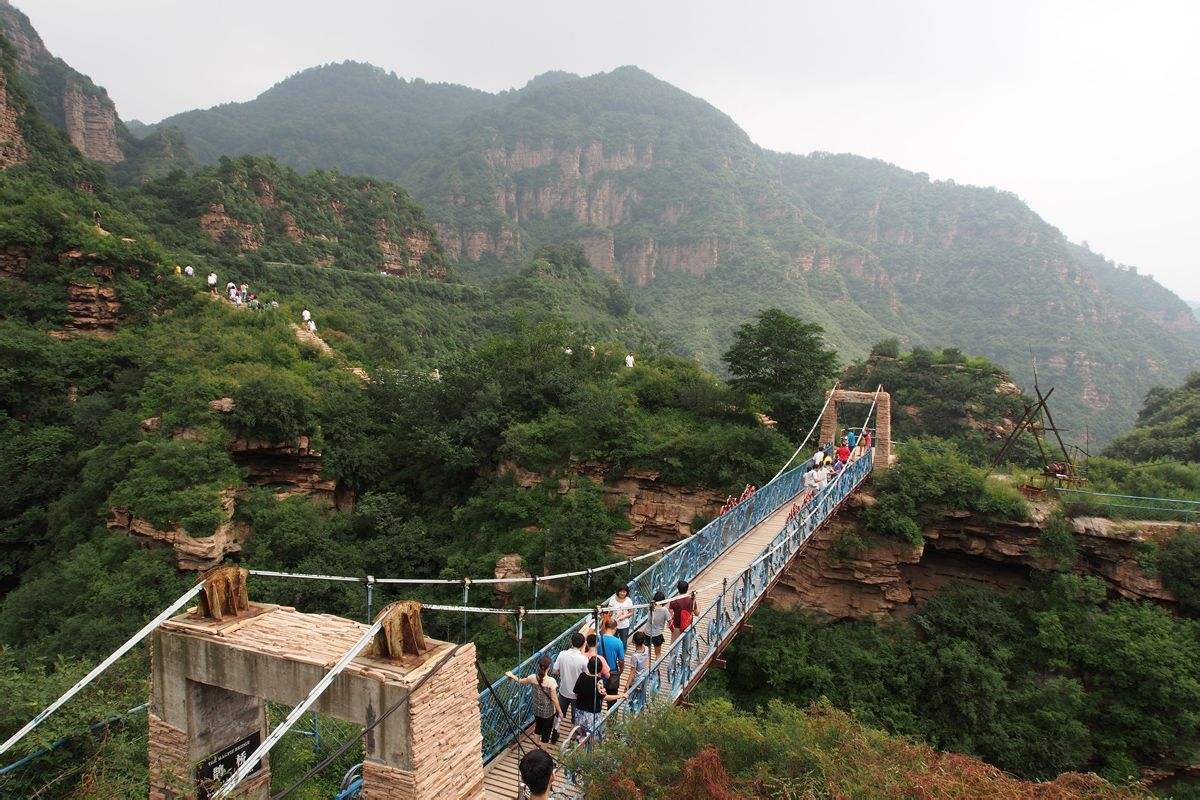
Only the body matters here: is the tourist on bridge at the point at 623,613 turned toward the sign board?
yes

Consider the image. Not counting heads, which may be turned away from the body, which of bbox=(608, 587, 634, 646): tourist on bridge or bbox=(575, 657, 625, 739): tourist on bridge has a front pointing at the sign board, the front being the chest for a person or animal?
bbox=(608, 587, 634, 646): tourist on bridge

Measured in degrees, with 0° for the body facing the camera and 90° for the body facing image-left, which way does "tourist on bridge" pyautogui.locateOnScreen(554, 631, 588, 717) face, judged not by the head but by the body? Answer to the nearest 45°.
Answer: approximately 225°

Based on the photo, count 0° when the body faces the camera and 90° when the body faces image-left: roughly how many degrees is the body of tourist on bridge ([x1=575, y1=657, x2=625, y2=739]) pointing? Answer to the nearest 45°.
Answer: approximately 225°

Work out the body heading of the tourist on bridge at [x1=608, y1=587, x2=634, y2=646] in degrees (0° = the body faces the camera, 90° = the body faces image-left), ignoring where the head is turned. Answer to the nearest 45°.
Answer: approximately 45°

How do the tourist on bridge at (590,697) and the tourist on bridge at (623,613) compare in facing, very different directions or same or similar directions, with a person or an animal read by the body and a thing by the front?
very different directions
